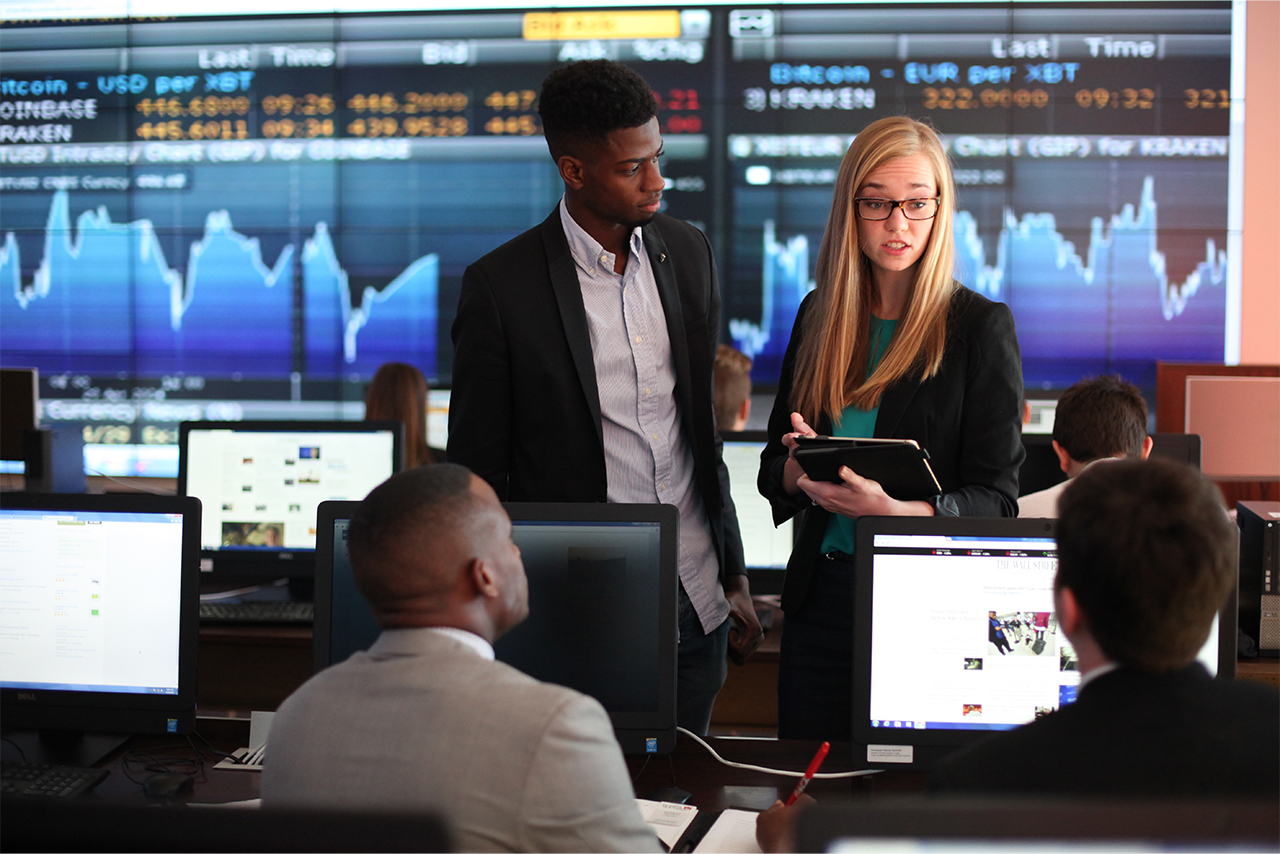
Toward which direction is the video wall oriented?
toward the camera

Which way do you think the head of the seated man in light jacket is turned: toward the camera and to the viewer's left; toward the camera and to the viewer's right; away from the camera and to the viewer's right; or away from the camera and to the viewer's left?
away from the camera and to the viewer's right

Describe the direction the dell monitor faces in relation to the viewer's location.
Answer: facing the viewer

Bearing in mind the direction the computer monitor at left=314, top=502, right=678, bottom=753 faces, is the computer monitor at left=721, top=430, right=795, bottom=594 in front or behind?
behind

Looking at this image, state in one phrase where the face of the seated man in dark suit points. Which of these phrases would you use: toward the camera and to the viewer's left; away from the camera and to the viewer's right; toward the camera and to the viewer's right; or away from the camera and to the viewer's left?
away from the camera and to the viewer's left

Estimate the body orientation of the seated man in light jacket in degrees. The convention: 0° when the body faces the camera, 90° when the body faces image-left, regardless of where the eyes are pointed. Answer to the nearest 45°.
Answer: approximately 225°

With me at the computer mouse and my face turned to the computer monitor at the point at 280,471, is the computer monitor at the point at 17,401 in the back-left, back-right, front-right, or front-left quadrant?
front-left

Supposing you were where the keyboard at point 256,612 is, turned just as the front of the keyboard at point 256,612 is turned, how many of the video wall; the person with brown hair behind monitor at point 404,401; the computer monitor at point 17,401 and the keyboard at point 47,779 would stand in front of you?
1

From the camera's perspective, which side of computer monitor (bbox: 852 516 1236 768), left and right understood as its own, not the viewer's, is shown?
front

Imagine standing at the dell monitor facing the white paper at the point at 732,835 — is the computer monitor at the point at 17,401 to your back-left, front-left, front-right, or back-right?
back-left

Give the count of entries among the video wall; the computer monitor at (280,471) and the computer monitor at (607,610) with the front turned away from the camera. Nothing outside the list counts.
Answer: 0
